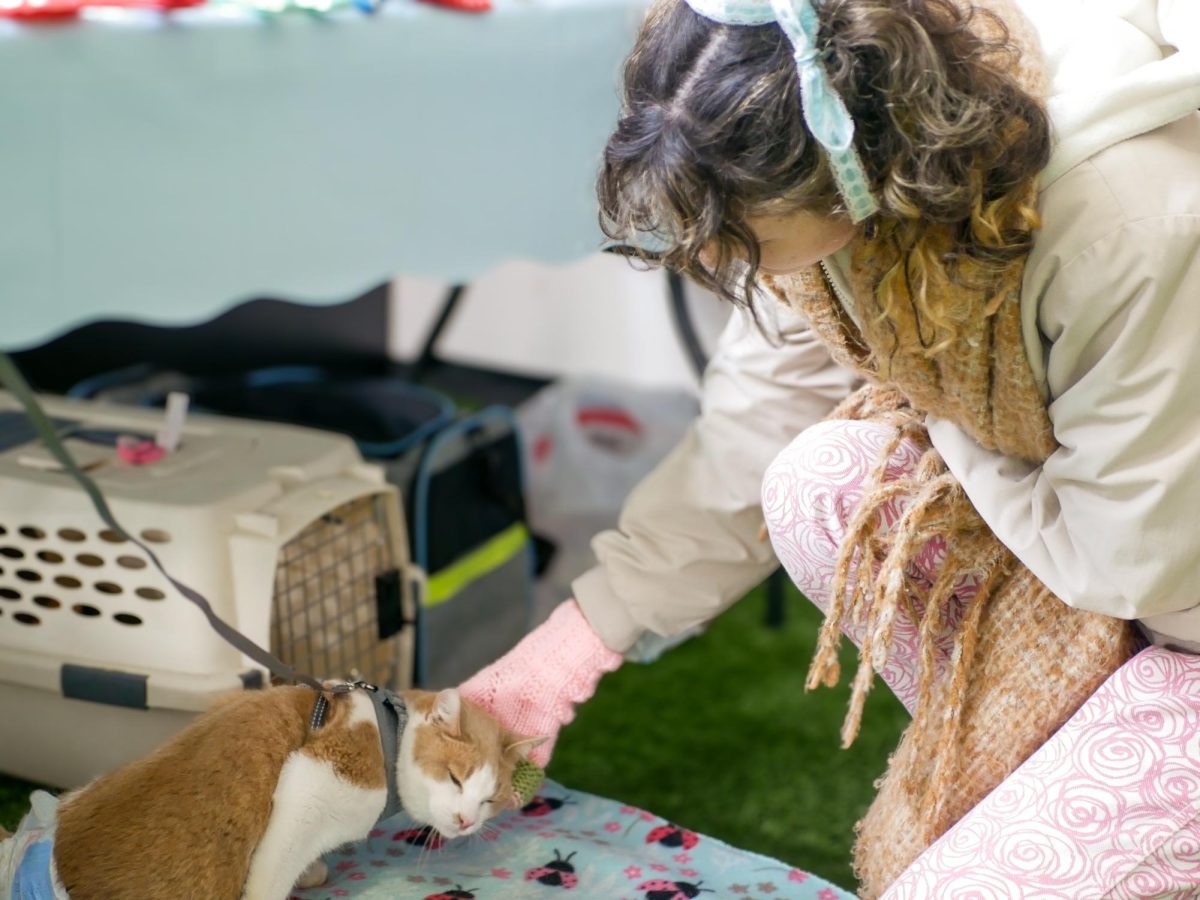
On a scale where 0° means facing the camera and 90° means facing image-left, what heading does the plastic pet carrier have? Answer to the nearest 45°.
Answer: approximately 315°

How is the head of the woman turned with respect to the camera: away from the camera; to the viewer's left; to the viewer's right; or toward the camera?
to the viewer's left

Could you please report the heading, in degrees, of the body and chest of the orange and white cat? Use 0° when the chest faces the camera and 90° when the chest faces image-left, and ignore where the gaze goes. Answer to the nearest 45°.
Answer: approximately 270°

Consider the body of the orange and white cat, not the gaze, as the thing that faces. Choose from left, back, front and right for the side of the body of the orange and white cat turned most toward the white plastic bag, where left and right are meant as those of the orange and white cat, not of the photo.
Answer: left

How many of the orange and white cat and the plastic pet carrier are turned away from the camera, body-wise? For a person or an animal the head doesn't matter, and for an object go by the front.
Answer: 0
